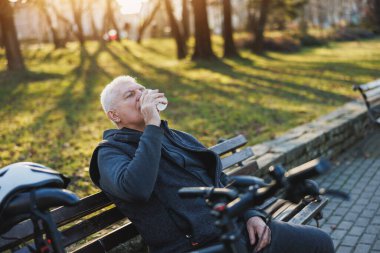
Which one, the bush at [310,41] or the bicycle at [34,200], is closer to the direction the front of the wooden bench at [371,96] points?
the bicycle

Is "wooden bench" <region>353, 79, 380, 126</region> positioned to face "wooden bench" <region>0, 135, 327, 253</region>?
no

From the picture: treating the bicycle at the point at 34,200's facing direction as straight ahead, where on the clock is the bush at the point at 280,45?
The bush is roughly at 10 o'clock from the bicycle.

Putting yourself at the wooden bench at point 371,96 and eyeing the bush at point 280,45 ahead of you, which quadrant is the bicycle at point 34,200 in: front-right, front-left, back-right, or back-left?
back-left

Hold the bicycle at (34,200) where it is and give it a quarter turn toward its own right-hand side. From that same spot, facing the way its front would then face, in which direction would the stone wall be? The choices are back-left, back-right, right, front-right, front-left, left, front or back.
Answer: back-left

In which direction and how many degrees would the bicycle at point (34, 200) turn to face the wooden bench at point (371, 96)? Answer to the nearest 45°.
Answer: approximately 45° to its left

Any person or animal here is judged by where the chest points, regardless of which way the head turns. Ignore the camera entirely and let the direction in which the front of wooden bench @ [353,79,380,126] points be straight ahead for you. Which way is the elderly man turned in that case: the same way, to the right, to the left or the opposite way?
the same way
